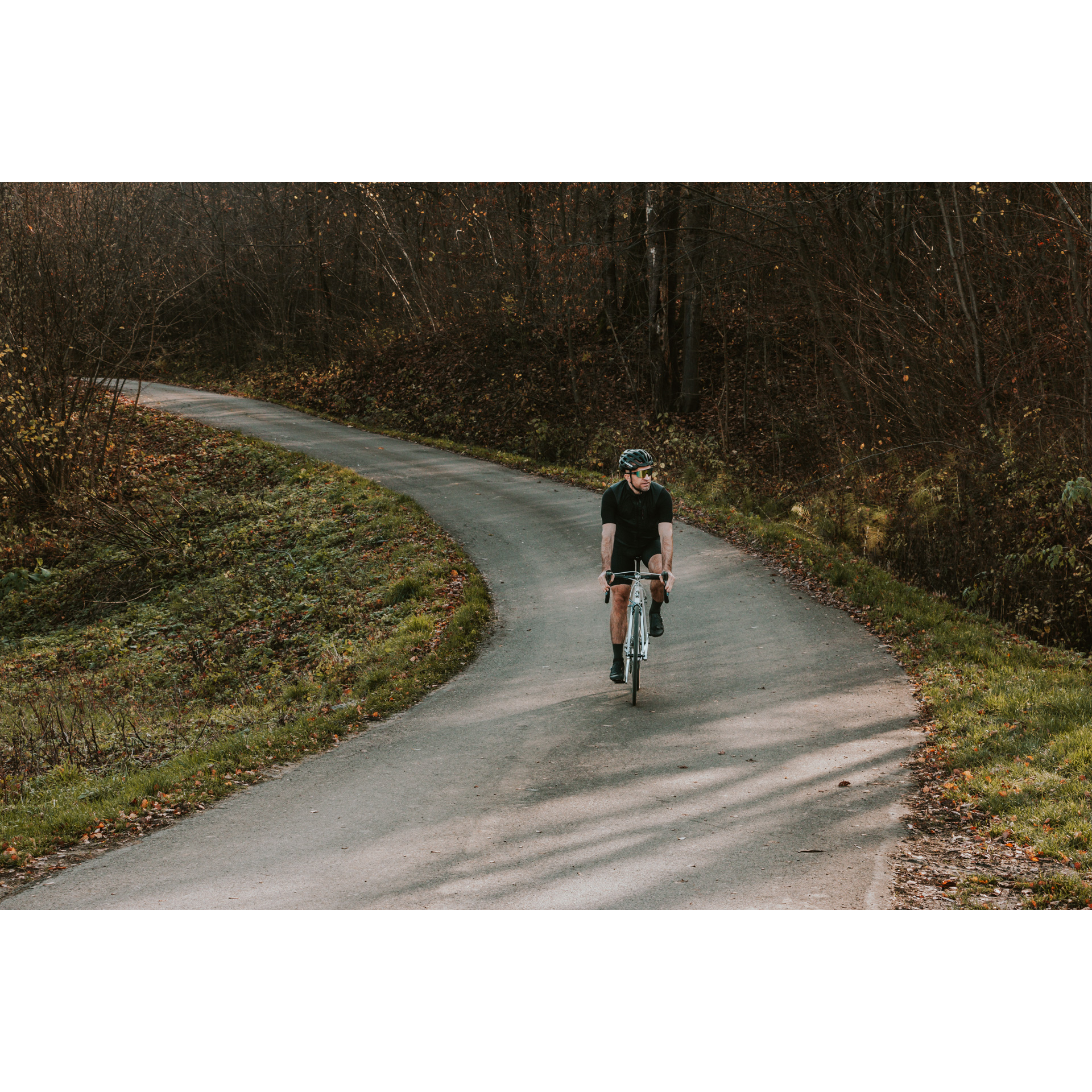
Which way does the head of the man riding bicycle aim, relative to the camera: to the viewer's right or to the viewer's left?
to the viewer's right

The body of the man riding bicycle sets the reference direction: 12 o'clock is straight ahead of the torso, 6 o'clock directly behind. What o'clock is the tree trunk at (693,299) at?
The tree trunk is roughly at 6 o'clock from the man riding bicycle.

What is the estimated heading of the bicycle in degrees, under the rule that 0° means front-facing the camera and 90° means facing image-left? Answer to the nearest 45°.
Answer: approximately 0°

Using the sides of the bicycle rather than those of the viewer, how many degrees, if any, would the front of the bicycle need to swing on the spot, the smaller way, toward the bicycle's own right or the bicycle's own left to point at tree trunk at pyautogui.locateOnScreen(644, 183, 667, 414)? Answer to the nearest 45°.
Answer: approximately 180°

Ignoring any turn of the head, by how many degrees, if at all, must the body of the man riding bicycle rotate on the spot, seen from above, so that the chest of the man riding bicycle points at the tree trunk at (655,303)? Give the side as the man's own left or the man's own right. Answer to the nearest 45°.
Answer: approximately 180°

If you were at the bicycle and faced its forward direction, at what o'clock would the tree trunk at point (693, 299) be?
The tree trunk is roughly at 6 o'clock from the bicycle.
